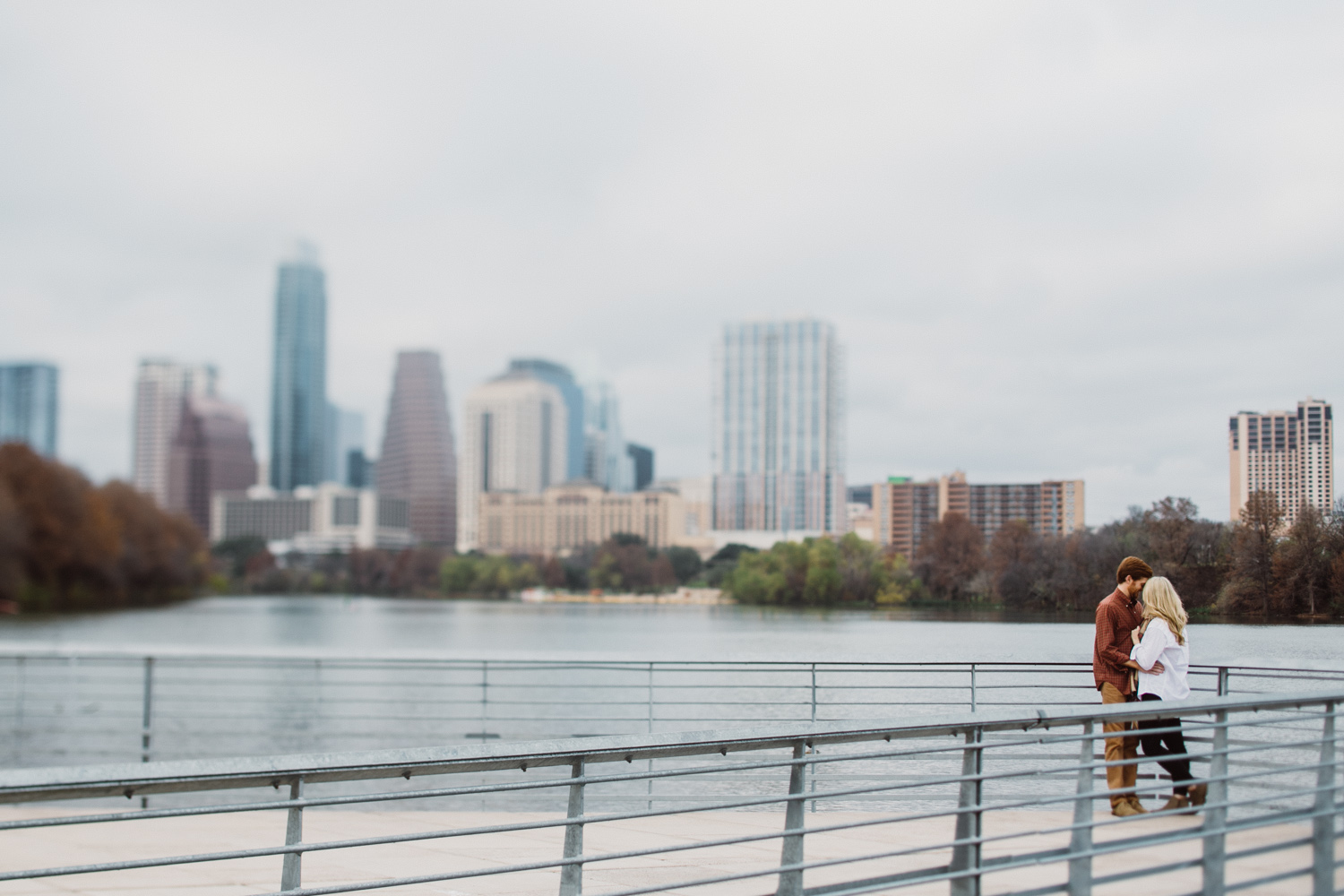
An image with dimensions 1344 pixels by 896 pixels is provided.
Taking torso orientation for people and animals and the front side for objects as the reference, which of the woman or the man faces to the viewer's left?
the woman

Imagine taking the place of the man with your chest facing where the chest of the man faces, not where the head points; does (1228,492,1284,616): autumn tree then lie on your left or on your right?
on your left

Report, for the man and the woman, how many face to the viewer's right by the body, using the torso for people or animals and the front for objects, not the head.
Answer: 1

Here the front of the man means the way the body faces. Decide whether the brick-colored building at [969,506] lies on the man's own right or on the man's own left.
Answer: on the man's own left

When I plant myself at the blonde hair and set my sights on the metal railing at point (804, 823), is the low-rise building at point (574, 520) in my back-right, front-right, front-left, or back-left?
back-right

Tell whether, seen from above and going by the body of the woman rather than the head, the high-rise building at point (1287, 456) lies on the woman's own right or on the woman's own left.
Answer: on the woman's own right

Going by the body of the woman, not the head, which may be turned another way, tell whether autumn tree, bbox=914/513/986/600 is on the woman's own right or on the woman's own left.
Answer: on the woman's own right

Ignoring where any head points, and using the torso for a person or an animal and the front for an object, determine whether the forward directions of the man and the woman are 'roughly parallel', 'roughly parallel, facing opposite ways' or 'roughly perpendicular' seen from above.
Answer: roughly parallel, facing opposite ways

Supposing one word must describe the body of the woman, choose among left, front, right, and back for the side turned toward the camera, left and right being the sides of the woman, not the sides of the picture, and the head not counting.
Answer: left

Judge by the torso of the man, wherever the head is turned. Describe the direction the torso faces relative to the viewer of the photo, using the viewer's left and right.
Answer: facing to the right of the viewer
